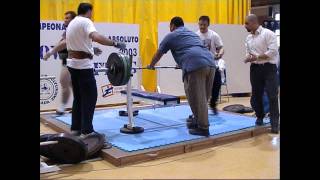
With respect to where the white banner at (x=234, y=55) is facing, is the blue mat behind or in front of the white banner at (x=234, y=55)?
in front

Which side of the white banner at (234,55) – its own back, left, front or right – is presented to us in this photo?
front

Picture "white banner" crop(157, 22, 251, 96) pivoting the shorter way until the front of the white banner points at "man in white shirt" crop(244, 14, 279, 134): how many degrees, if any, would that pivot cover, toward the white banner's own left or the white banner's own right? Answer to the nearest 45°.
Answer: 0° — it already faces them

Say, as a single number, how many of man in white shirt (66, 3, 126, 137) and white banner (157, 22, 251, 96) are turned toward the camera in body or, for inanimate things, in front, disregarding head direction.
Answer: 1

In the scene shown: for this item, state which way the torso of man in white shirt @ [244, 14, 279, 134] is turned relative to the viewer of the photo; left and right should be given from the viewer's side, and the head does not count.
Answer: facing the viewer and to the left of the viewer

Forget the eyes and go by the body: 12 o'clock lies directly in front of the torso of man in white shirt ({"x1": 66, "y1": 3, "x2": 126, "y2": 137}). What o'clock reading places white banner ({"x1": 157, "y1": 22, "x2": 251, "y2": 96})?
The white banner is roughly at 12 o'clock from the man in white shirt.

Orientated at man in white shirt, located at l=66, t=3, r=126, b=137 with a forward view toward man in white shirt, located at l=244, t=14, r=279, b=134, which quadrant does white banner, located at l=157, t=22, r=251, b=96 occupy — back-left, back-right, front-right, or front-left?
front-left

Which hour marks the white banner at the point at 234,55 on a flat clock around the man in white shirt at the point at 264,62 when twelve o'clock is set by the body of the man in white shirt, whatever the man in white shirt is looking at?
The white banner is roughly at 4 o'clock from the man in white shirt.

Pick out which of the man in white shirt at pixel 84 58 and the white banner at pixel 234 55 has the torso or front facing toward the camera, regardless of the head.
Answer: the white banner

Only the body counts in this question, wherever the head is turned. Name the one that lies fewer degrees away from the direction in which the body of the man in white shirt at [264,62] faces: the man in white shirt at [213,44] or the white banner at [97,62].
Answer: the white banner

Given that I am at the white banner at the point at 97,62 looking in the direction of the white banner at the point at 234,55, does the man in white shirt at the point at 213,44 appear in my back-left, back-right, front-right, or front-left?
front-right

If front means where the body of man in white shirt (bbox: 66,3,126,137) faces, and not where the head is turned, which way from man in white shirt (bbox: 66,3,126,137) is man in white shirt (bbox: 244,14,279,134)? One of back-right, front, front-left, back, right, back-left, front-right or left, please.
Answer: front-right

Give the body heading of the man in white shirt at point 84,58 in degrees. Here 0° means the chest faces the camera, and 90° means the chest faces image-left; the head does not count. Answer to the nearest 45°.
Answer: approximately 225°
